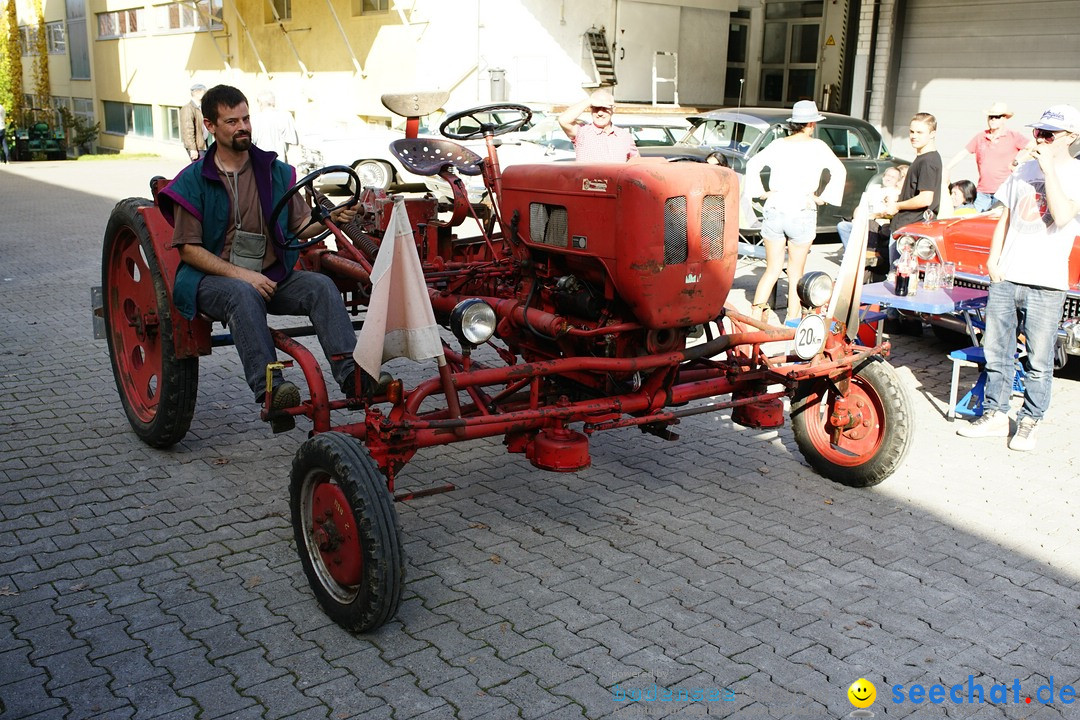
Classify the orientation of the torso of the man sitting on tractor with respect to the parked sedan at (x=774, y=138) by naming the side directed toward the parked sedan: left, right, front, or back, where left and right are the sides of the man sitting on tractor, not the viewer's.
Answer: left

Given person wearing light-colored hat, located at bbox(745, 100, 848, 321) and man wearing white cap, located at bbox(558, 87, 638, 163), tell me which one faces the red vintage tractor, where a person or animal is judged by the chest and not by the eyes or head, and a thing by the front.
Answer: the man wearing white cap

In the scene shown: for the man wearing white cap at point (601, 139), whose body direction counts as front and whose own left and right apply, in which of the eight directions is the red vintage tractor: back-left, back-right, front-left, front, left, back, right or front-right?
front

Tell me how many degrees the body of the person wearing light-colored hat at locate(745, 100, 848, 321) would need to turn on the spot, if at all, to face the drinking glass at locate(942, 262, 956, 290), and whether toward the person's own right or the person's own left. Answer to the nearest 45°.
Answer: approximately 135° to the person's own right

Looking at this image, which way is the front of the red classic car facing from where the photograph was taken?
facing the viewer and to the left of the viewer

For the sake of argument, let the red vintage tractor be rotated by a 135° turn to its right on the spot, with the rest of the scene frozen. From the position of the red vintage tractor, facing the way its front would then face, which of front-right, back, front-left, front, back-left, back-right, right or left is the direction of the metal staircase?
right

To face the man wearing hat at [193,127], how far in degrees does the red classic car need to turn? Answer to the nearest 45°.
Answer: approximately 45° to its right

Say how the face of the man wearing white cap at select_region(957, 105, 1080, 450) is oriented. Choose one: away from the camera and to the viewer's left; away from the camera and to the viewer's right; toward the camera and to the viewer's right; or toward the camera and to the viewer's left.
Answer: toward the camera and to the viewer's left

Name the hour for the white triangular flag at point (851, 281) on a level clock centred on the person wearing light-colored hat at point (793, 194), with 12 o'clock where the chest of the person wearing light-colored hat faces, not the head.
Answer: The white triangular flag is roughly at 6 o'clock from the person wearing light-colored hat.

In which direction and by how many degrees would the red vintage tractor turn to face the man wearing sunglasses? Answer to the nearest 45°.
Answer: approximately 90° to its left

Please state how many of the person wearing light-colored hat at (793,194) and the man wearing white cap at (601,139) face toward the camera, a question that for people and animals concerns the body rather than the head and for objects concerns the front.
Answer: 1

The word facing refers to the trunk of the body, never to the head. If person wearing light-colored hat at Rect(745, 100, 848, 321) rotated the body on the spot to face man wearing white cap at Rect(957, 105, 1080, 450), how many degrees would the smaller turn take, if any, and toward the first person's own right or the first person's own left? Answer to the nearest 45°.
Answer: approximately 135° to the first person's own right

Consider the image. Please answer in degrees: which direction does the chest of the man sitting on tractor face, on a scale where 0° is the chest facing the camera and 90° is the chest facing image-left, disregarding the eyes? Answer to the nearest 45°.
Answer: approximately 315°

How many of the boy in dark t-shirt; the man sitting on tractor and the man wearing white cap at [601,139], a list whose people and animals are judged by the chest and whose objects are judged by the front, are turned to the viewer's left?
1

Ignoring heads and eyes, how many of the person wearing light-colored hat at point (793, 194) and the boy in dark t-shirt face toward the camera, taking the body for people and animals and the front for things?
0

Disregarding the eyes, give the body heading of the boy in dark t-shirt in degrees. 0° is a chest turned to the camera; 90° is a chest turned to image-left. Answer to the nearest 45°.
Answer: approximately 90°

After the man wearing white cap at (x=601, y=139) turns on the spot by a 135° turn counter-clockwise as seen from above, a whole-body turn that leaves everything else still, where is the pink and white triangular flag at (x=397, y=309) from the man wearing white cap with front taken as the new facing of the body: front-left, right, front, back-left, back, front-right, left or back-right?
back-right

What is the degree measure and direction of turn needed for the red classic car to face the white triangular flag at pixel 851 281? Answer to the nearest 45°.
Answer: approximately 45° to its left

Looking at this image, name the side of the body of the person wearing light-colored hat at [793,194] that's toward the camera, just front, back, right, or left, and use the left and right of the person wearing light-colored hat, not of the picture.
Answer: back

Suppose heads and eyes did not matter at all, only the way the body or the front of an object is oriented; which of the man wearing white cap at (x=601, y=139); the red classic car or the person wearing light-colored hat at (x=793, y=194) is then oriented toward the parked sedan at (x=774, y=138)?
the person wearing light-colored hat

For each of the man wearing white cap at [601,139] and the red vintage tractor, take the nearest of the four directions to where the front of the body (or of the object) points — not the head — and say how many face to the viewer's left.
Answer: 0

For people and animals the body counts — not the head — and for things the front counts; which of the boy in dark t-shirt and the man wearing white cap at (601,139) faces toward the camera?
the man wearing white cap
